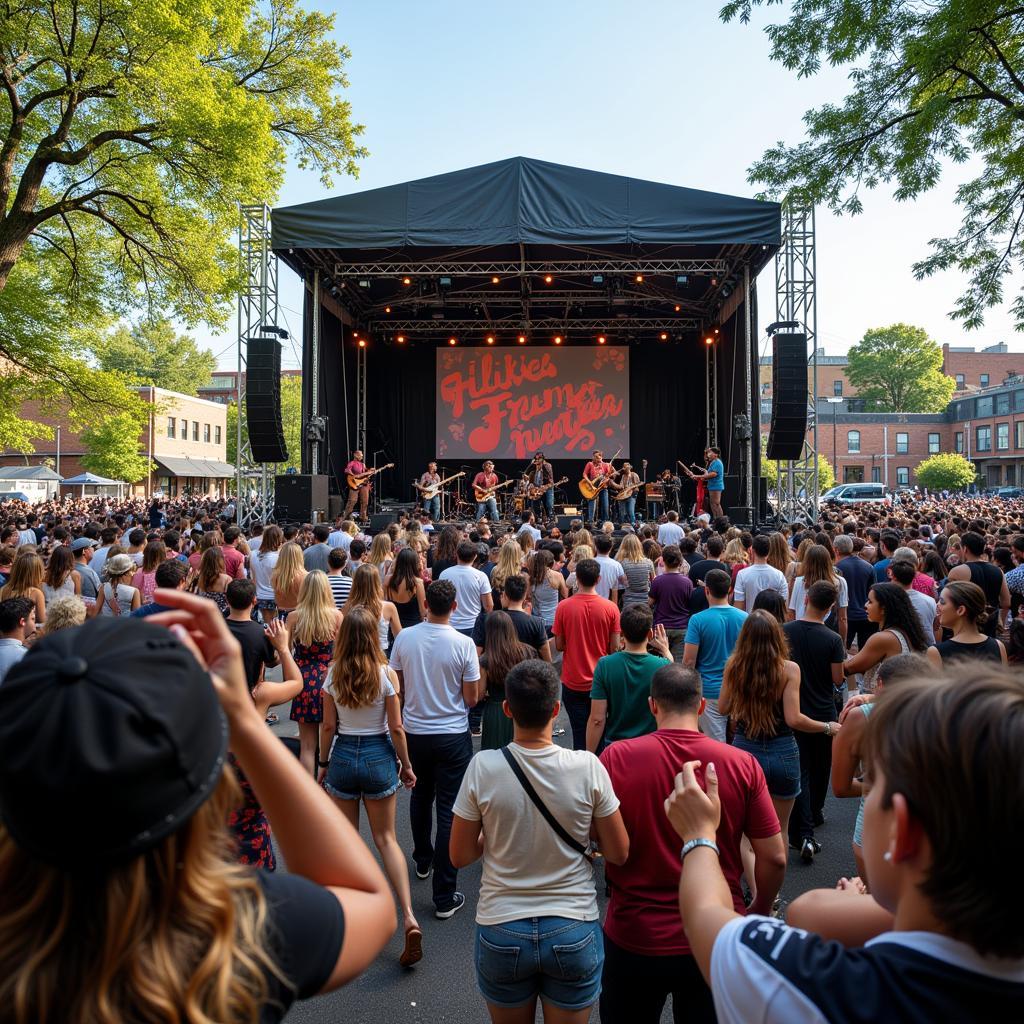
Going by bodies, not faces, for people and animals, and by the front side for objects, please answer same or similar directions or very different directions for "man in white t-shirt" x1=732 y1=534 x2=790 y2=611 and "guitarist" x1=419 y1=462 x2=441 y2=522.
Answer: very different directions

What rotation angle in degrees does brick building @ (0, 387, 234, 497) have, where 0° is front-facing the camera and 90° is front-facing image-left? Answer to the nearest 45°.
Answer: approximately 315°

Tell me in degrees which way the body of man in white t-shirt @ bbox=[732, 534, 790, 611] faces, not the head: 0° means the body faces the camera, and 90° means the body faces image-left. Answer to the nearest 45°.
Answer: approximately 180°

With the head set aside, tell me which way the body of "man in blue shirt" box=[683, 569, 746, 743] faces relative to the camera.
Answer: away from the camera

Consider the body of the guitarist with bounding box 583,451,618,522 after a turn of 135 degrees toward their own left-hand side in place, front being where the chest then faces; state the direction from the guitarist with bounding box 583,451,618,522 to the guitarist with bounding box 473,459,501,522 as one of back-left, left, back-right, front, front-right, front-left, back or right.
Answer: back-left

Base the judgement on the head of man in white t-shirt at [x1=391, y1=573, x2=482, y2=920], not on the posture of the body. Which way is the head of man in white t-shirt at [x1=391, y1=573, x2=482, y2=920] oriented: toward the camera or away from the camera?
away from the camera

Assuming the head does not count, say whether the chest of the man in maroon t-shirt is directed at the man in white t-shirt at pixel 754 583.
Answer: yes

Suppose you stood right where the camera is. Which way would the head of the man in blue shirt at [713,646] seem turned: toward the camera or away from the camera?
away from the camera

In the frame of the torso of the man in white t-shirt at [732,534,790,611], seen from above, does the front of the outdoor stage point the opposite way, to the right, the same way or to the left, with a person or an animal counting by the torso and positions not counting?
the opposite way
